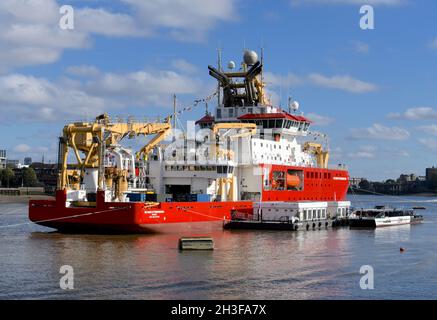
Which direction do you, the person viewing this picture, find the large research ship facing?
facing away from the viewer and to the right of the viewer
